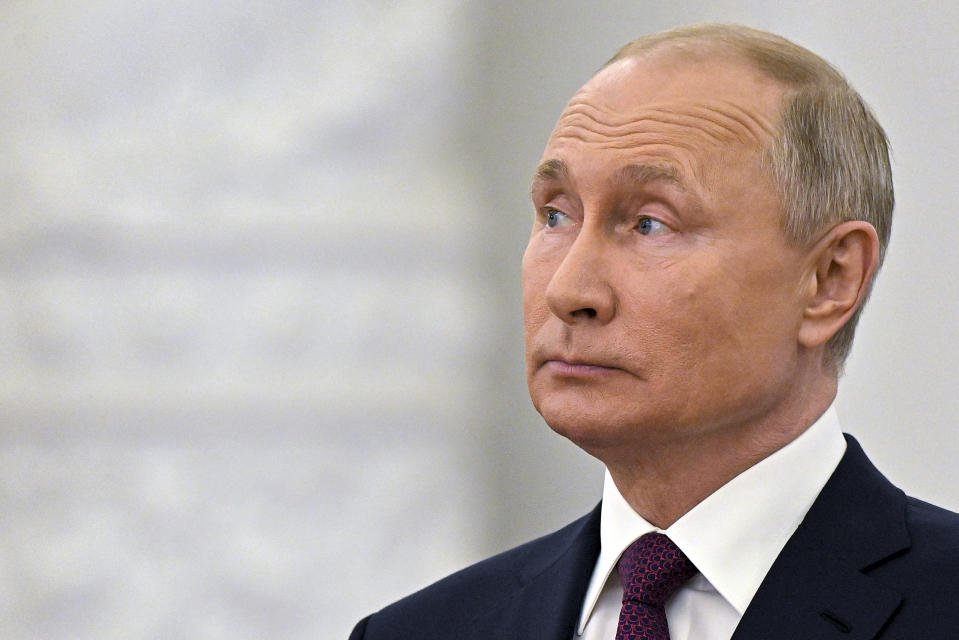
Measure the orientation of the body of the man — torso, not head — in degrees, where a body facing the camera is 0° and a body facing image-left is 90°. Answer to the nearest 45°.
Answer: approximately 45°

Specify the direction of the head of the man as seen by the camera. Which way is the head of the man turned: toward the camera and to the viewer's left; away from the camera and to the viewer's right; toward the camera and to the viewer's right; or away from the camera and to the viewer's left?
toward the camera and to the viewer's left
